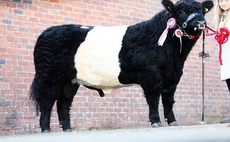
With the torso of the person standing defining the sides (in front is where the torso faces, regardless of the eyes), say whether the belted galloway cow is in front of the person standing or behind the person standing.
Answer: in front

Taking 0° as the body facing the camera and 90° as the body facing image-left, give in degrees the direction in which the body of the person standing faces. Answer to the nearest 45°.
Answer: approximately 45°

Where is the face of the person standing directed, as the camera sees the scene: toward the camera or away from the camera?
toward the camera

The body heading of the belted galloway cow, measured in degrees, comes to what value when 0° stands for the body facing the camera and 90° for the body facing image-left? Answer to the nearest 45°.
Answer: approximately 270°

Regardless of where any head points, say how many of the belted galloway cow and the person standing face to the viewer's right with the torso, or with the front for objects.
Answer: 1

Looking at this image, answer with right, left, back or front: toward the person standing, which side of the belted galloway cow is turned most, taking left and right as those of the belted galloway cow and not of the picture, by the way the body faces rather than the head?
front
